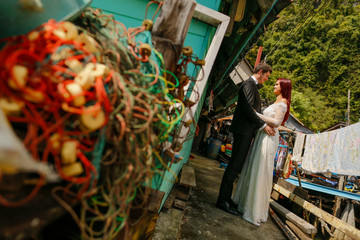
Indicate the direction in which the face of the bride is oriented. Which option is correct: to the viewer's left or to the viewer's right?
to the viewer's left

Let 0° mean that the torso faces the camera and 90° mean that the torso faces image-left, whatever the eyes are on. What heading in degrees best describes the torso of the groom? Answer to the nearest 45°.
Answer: approximately 270°

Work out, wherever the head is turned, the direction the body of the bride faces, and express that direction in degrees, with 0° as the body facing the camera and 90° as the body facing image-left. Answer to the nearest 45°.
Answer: approximately 90°

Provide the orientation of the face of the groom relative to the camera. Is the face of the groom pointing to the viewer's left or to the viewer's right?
to the viewer's right

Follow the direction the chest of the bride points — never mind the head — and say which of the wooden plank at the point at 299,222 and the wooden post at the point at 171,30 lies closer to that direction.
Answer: the wooden post

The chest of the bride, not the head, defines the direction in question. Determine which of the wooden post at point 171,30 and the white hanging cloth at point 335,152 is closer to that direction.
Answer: the wooden post

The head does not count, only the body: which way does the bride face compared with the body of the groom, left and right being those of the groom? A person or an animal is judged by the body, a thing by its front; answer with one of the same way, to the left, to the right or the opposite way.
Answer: the opposite way
